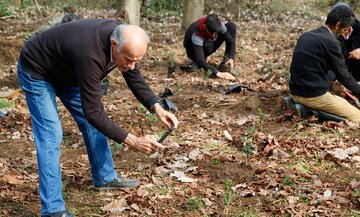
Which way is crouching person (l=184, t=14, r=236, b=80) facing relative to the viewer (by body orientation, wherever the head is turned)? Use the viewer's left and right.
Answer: facing the viewer and to the right of the viewer

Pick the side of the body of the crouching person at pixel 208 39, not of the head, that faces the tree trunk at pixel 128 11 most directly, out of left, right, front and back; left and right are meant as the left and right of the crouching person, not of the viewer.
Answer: back

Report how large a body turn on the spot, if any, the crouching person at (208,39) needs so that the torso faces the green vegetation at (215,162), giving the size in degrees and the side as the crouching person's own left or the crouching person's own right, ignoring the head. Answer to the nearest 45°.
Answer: approximately 45° to the crouching person's own right

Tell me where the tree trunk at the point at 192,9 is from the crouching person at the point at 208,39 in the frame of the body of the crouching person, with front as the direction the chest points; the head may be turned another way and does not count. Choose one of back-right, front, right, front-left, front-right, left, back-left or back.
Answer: back-left

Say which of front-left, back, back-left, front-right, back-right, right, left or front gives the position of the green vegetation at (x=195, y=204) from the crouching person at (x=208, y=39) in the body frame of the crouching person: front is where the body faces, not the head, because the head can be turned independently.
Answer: front-right

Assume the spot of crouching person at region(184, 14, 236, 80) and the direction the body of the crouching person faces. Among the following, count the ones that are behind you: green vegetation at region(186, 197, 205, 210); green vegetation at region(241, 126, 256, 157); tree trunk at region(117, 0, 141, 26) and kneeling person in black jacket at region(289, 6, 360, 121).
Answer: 1

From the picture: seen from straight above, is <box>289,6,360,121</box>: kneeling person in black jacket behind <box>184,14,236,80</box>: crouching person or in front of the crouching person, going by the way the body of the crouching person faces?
in front
